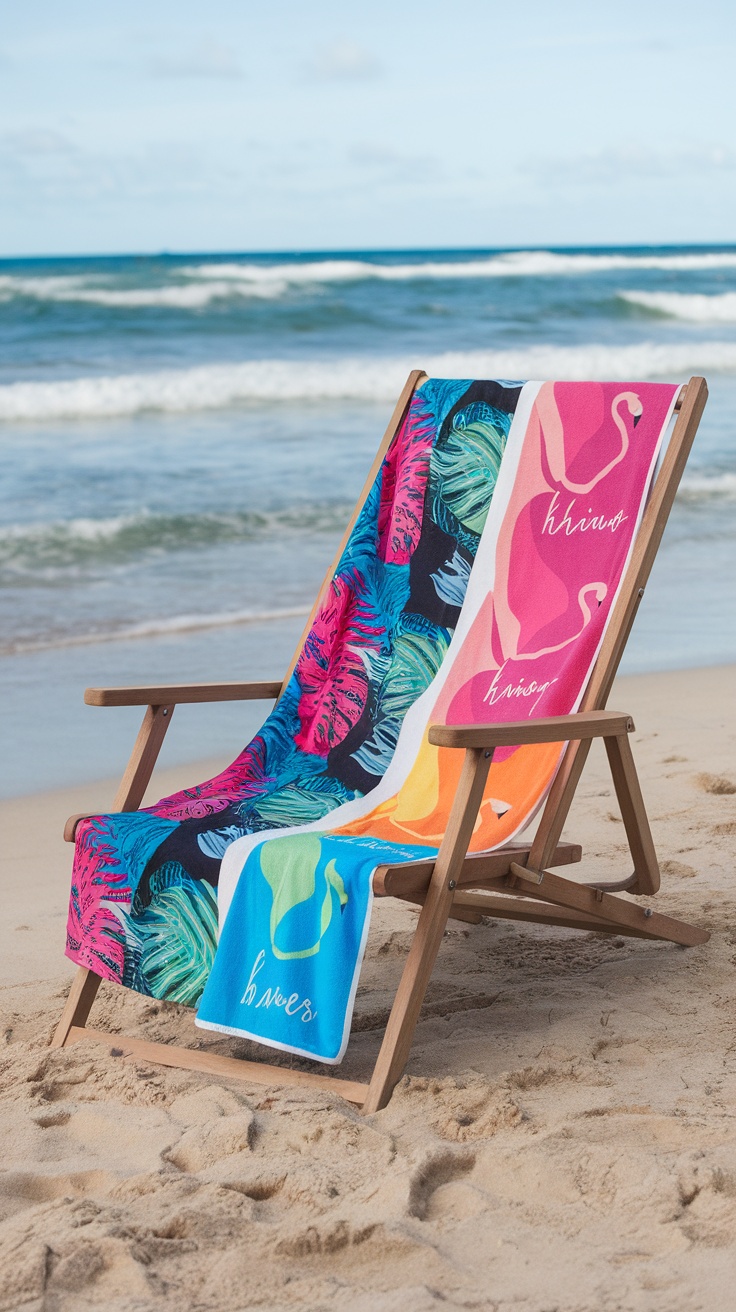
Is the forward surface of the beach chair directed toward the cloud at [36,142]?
no

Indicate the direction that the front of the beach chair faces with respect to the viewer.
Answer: facing the viewer and to the left of the viewer

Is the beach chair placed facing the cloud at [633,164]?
no

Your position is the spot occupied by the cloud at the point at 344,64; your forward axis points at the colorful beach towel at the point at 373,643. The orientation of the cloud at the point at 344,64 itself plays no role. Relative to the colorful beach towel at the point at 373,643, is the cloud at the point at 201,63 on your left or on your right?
right

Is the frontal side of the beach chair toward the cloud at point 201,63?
no
